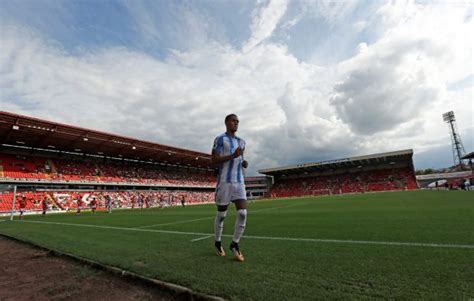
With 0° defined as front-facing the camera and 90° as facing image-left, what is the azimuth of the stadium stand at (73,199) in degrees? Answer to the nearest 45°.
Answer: approximately 315°

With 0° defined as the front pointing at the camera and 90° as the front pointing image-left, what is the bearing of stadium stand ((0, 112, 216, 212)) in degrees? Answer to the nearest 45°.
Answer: approximately 315°
